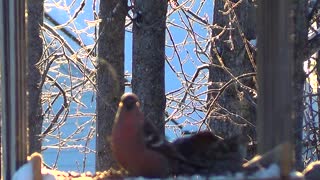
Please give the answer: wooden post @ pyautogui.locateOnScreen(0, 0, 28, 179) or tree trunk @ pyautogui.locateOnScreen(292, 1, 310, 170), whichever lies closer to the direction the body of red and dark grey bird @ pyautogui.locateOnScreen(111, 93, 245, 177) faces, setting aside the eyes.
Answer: the wooden post

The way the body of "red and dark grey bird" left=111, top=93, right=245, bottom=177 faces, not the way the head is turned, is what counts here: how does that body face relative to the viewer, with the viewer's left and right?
facing the viewer and to the left of the viewer

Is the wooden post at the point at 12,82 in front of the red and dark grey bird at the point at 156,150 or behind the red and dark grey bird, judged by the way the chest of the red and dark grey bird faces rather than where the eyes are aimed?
in front

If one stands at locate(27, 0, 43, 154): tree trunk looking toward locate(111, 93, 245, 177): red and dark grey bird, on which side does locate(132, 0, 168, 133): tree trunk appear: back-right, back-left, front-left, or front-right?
front-left

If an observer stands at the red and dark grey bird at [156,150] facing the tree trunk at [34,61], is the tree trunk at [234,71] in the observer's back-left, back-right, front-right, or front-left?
front-right

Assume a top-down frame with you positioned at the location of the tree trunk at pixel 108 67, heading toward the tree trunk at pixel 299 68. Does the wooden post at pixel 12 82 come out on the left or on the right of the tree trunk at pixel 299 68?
right

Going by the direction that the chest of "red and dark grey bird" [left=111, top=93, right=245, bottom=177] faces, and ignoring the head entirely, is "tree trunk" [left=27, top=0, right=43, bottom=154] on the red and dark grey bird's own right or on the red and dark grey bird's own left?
on the red and dark grey bird's own right

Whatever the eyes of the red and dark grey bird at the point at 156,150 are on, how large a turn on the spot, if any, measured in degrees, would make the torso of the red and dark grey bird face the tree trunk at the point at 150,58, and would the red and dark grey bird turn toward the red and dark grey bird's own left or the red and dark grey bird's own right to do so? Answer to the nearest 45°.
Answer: approximately 135° to the red and dark grey bird's own right

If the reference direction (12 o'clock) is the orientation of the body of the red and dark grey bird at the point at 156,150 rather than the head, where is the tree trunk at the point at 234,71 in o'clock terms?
The tree trunk is roughly at 5 o'clock from the red and dark grey bird.

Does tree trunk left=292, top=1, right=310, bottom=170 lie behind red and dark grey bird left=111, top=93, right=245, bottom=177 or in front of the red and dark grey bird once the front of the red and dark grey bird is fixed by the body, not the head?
behind

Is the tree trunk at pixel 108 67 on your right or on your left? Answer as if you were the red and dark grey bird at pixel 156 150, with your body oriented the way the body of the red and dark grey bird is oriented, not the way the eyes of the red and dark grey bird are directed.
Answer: on your right
